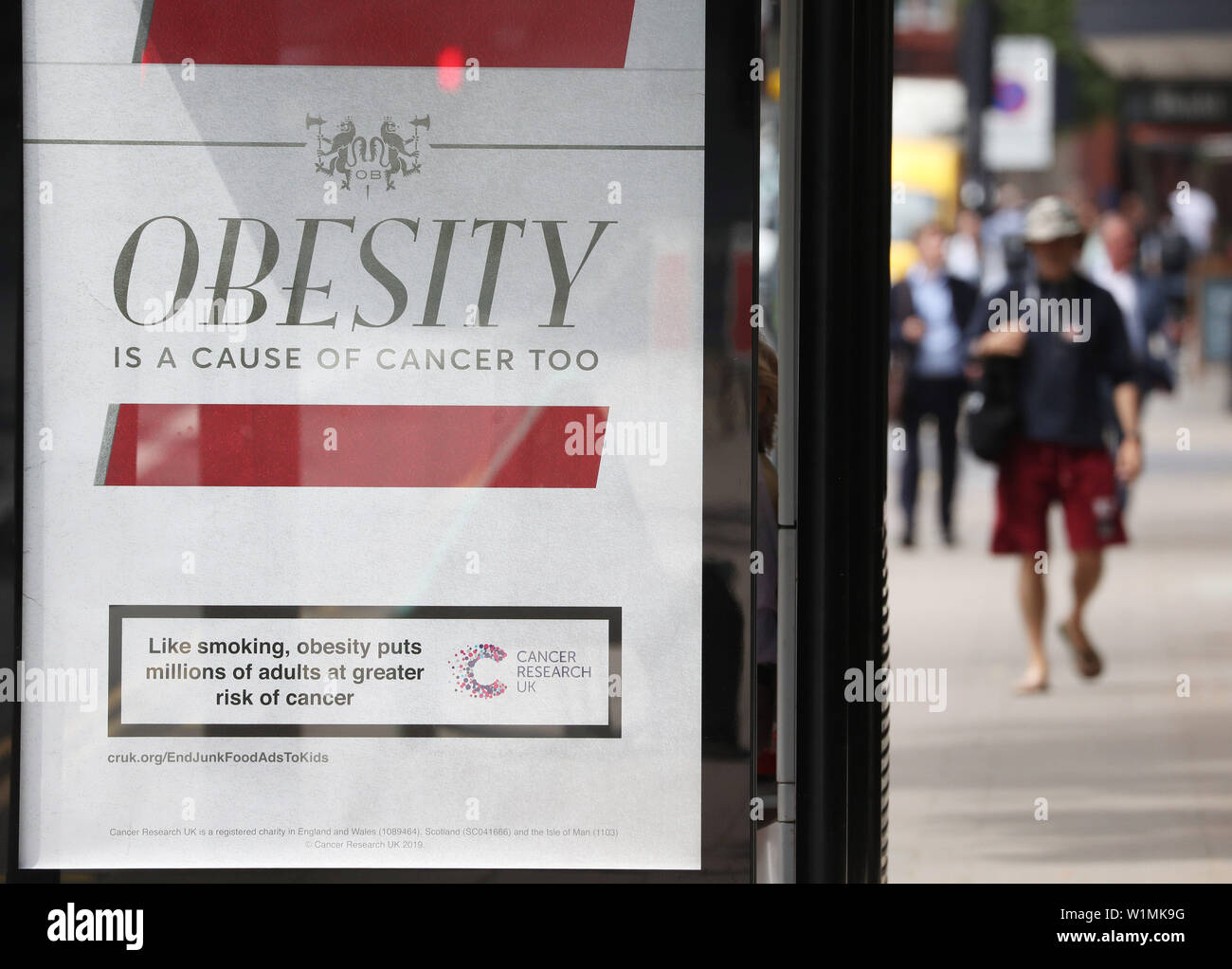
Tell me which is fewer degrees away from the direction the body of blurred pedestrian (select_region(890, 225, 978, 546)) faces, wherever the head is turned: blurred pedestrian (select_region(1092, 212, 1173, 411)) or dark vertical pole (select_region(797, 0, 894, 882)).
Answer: the dark vertical pole

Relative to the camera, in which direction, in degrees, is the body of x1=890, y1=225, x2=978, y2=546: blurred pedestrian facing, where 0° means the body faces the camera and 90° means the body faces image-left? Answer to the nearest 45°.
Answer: approximately 0°

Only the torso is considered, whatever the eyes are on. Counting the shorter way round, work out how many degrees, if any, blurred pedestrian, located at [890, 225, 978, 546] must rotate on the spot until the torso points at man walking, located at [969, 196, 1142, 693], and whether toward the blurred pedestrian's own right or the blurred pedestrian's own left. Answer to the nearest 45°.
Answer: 0° — they already face them

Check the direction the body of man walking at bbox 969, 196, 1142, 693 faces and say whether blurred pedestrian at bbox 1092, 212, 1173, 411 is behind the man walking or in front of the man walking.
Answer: behind

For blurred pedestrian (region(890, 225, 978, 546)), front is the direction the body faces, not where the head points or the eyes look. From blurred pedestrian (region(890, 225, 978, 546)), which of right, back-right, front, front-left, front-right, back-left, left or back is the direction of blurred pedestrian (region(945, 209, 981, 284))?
back

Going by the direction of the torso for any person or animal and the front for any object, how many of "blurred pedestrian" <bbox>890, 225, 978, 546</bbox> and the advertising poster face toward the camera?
2

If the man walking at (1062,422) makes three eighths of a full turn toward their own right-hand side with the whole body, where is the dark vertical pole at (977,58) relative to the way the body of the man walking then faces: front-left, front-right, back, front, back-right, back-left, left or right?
front-right
